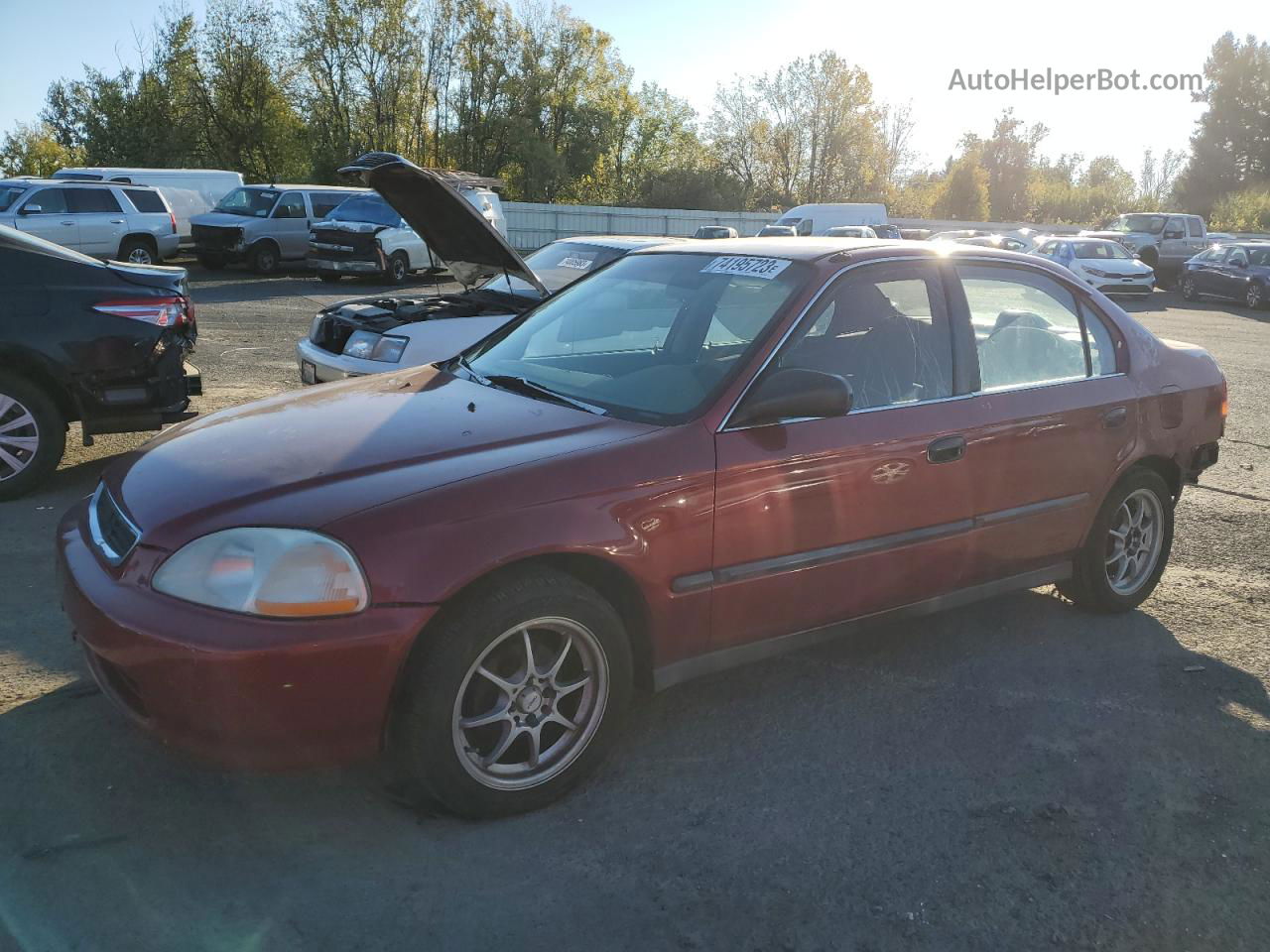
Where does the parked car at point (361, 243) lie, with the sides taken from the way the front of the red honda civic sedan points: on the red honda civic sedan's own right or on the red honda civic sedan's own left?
on the red honda civic sedan's own right

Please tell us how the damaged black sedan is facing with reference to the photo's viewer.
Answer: facing to the left of the viewer

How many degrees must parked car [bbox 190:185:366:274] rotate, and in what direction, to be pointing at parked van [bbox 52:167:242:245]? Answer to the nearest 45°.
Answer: approximately 90° to its right

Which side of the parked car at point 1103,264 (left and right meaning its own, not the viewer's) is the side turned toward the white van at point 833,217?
back

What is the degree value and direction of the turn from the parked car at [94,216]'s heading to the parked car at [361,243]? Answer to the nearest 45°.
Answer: approximately 135° to its left

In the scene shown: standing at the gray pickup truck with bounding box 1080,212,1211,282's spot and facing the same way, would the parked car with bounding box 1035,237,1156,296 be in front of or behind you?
in front

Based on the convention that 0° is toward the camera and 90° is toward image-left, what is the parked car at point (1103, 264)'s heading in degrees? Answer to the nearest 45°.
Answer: approximately 315°

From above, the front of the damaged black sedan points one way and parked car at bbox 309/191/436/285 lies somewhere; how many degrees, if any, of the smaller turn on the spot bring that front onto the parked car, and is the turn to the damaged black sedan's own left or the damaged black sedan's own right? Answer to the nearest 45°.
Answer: approximately 90° to the damaged black sedan's own right

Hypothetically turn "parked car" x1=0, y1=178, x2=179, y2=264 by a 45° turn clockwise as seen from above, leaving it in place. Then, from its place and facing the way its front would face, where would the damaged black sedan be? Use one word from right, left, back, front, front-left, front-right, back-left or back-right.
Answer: left

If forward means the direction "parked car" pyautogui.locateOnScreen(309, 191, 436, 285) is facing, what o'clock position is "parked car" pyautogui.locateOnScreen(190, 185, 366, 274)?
"parked car" pyautogui.locateOnScreen(190, 185, 366, 274) is roughly at 3 o'clock from "parked car" pyautogui.locateOnScreen(309, 191, 436, 285).

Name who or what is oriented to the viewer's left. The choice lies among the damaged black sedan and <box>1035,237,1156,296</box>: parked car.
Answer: the damaged black sedan

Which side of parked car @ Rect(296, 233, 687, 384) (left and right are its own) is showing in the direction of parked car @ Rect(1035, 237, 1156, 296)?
back
